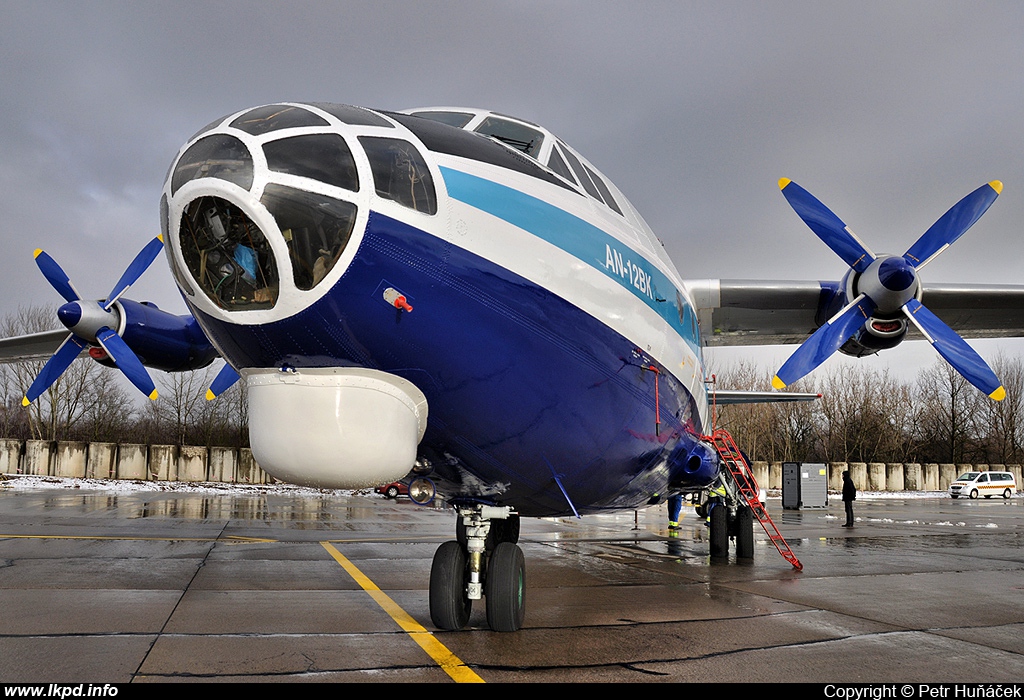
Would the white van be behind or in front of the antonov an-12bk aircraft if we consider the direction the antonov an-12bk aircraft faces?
behind

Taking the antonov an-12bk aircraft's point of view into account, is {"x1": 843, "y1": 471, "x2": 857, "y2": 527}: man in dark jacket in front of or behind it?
behind

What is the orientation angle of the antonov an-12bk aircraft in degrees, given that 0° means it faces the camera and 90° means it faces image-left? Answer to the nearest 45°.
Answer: approximately 45°
